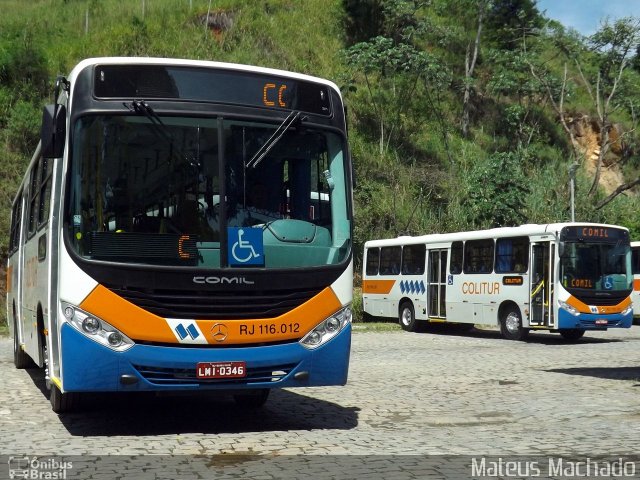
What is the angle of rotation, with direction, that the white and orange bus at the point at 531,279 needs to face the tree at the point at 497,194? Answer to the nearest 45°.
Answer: approximately 135° to its left

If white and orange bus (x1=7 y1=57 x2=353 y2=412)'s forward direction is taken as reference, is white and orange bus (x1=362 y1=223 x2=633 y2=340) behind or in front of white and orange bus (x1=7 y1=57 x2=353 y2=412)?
behind

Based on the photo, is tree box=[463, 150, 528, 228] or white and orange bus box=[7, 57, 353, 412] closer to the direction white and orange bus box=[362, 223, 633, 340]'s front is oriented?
the white and orange bus

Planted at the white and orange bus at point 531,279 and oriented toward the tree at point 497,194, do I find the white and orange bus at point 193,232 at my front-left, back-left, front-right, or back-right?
back-left

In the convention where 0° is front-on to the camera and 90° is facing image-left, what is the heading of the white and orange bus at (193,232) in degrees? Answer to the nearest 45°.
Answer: approximately 0°

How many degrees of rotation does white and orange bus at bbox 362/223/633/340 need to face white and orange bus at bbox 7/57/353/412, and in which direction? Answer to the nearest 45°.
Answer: approximately 45° to its right

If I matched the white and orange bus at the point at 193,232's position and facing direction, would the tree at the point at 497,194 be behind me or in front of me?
behind
